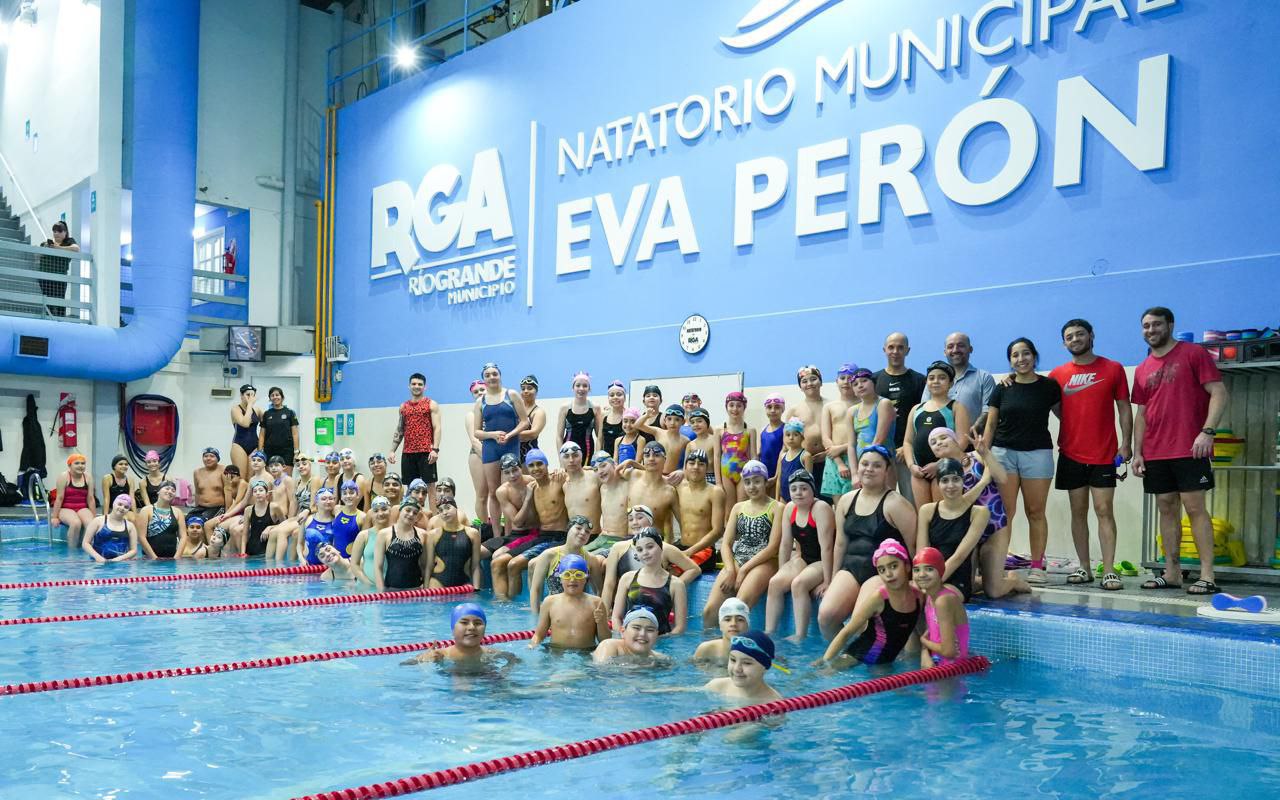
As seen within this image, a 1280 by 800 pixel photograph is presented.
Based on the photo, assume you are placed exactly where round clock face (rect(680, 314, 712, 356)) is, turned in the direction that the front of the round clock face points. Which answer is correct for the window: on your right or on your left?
on your right

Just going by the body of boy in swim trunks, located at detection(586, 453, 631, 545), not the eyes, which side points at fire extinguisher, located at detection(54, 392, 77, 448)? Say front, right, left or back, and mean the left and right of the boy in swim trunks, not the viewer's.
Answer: right

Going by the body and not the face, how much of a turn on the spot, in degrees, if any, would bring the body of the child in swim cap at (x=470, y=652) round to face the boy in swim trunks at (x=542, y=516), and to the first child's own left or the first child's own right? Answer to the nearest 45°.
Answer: approximately 180°

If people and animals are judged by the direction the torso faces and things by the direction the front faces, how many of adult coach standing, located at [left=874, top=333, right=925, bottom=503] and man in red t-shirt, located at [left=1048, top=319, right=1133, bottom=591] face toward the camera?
2

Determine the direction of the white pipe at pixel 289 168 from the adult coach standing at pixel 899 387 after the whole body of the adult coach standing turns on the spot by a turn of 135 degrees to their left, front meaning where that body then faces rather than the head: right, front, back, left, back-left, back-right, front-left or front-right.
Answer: left

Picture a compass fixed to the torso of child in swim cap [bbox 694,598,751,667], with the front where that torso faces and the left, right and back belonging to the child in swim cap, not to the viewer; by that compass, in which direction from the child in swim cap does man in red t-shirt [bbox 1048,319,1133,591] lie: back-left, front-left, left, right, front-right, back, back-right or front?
back-left

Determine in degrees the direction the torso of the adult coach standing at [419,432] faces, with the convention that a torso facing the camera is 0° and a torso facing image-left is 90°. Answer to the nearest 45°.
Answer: approximately 0°

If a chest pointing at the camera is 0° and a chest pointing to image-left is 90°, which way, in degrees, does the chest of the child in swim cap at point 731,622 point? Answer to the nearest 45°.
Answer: approximately 0°

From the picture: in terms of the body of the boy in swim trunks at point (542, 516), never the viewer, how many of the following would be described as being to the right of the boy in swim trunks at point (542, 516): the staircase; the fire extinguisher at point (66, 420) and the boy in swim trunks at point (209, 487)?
3

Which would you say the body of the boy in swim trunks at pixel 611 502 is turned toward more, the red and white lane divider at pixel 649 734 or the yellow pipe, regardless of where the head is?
the red and white lane divider
